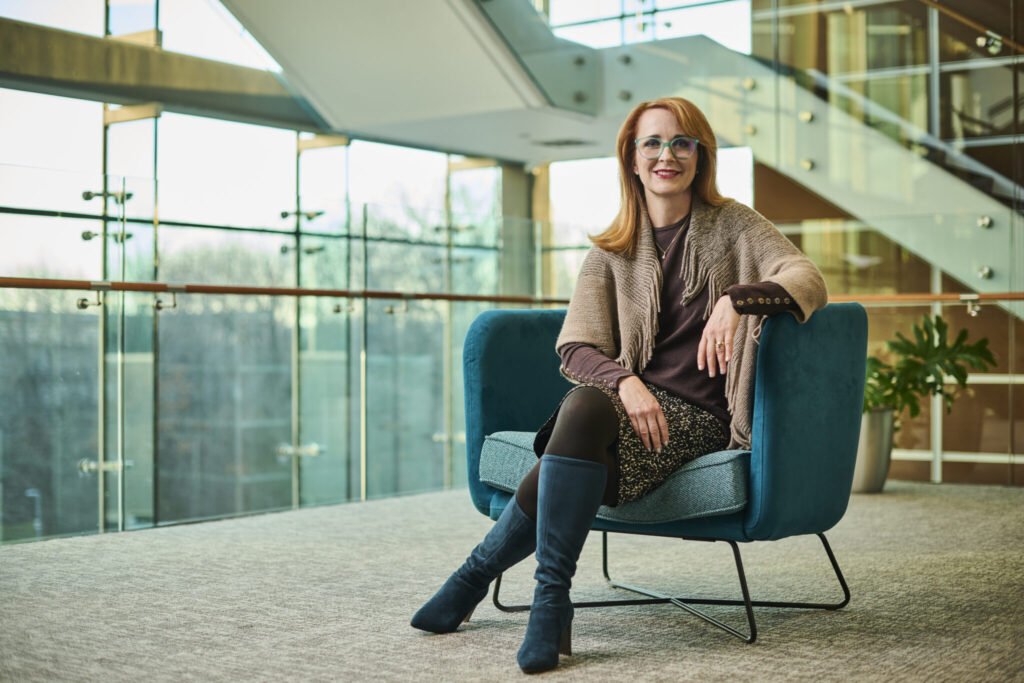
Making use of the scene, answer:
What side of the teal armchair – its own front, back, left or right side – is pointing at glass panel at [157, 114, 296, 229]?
right

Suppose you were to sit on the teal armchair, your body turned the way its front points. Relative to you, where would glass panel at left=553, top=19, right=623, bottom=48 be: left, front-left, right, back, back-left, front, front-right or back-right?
back-right

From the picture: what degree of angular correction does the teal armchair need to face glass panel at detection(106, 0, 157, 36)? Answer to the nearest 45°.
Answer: approximately 90° to its right

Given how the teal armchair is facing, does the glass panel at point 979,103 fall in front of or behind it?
behind

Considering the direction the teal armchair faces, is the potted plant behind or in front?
behind

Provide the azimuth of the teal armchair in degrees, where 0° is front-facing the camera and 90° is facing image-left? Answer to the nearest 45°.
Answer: approximately 45°

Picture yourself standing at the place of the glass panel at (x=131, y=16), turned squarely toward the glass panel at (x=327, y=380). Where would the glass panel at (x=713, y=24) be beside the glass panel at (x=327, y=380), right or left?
left

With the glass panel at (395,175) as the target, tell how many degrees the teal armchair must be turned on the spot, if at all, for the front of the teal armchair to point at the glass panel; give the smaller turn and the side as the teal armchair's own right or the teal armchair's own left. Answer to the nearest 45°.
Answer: approximately 135° to the teal armchair's own right

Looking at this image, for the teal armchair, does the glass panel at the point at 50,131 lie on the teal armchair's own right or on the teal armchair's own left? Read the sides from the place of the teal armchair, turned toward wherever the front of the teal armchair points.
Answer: on the teal armchair's own right

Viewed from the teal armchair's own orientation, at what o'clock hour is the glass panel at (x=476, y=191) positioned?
The glass panel is roughly at 4 o'clock from the teal armchair.
